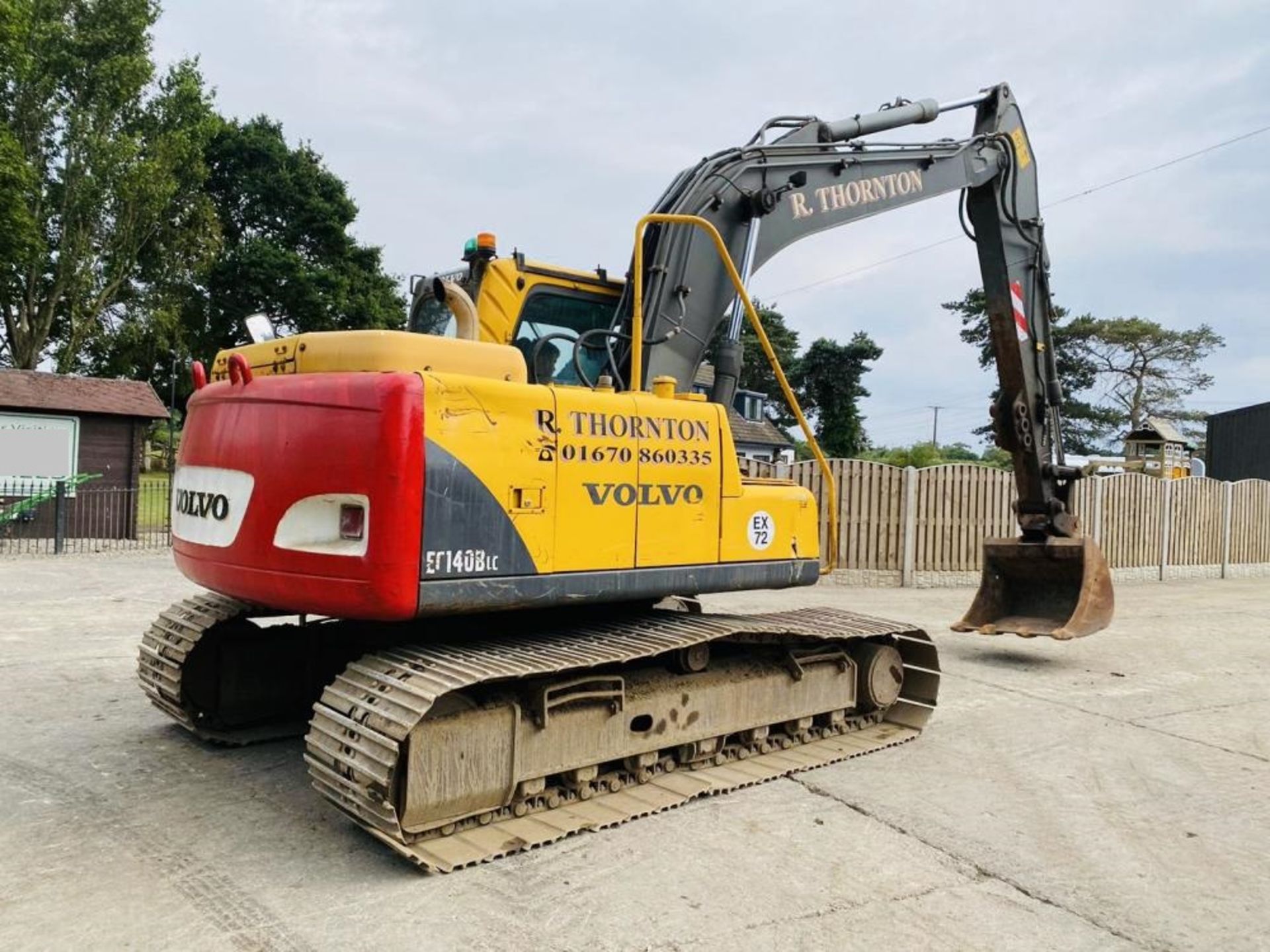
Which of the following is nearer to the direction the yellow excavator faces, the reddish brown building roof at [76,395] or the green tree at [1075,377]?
the green tree

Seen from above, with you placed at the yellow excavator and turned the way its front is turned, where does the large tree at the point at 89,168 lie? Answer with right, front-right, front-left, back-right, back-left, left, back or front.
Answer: left

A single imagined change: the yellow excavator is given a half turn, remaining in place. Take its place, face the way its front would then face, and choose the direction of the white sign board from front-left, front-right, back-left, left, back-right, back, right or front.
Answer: right

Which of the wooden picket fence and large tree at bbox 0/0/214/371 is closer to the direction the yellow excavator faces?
the wooden picket fence

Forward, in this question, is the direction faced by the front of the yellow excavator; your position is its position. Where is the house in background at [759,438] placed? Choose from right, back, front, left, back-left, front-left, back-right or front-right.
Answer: front-left

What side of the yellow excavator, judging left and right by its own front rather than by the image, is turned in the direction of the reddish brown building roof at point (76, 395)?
left

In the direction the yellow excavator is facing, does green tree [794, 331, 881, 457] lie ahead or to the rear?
ahead

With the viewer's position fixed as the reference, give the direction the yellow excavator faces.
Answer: facing away from the viewer and to the right of the viewer

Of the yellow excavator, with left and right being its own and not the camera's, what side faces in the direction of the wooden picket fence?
front

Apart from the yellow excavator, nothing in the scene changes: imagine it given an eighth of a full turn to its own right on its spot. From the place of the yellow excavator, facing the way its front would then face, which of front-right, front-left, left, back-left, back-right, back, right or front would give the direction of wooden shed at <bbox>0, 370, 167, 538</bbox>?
back-left

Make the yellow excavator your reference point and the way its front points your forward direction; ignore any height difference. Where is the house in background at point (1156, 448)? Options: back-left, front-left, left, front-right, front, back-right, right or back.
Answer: front
